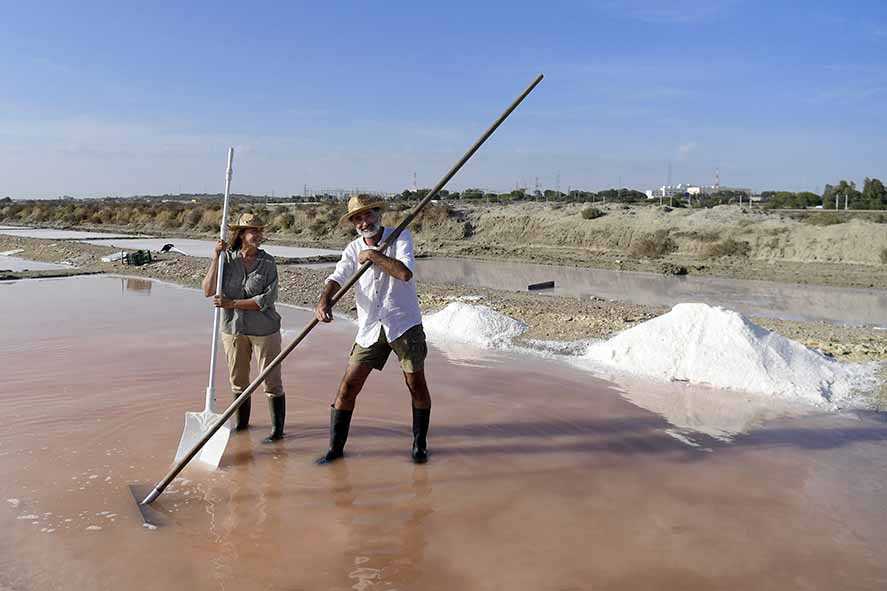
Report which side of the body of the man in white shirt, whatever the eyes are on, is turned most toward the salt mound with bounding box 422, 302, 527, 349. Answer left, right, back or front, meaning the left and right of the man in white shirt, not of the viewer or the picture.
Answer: back

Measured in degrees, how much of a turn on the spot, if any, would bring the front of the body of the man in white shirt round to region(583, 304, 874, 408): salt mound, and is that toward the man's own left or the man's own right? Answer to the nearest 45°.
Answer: approximately 135° to the man's own left

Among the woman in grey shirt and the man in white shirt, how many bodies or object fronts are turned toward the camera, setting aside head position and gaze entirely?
2

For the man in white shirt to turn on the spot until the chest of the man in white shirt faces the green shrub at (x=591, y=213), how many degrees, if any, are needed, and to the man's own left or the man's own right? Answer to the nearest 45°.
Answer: approximately 180°

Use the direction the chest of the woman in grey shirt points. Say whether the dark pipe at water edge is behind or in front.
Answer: behind
